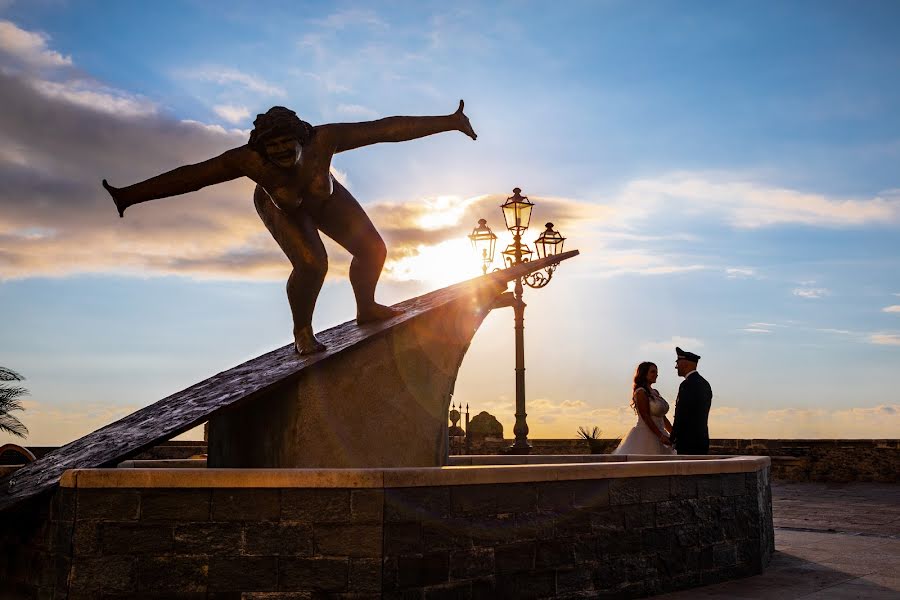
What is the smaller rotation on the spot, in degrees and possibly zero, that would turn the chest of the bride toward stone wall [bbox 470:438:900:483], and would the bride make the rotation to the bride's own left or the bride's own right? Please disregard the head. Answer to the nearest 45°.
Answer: approximately 90° to the bride's own left

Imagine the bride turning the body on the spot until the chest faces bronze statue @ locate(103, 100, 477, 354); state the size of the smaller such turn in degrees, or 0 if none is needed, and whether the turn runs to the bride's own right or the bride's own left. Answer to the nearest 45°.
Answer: approximately 135° to the bride's own right

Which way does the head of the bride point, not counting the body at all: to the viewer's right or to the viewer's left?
to the viewer's right

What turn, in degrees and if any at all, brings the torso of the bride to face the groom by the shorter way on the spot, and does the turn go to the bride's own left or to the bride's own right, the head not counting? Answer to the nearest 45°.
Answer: approximately 45° to the bride's own right

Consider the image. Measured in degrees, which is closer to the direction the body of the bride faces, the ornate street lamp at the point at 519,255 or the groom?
the groom

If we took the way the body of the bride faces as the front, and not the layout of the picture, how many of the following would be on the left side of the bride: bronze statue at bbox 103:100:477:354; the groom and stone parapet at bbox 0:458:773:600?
0

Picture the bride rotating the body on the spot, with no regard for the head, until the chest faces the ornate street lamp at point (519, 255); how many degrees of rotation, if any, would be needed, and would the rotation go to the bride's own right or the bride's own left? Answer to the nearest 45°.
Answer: approximately 135° to the bride's own left

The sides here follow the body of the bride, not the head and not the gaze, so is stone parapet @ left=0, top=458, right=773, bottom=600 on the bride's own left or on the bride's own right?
on the bride's own right

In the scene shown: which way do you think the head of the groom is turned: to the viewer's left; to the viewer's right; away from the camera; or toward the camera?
to the viewer's left

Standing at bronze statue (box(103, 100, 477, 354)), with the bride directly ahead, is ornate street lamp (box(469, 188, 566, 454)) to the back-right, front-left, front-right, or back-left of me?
front-left

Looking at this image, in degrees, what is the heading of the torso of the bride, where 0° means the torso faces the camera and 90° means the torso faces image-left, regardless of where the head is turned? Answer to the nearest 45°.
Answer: approximately 270°
